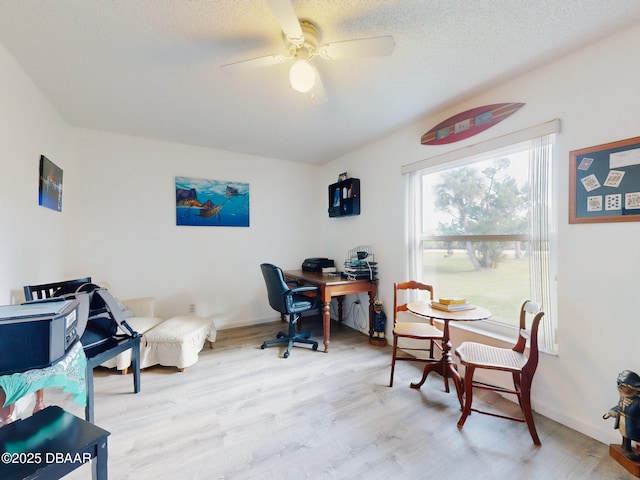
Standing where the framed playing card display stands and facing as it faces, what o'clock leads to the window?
The window is roughly at 2 o'clock from the framed playing card display.

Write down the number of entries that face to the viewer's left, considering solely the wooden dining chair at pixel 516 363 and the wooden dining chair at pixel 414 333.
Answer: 1

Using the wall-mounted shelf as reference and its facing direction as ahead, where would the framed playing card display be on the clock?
The framed playing card display is roughly at 9 o'clock from the wall-mounted shelf.

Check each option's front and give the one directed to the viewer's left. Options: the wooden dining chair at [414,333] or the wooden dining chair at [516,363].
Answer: the wooden dining chair at [516,363]

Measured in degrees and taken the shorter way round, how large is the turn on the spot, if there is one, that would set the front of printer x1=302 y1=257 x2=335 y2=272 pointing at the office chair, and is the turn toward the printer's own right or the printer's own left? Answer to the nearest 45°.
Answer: approximately 45° to the printer's own left

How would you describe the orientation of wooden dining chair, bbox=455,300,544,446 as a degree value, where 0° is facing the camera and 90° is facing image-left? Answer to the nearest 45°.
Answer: approximately 90°

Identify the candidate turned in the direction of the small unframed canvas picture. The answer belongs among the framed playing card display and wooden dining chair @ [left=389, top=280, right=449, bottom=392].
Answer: the framed playing card display
